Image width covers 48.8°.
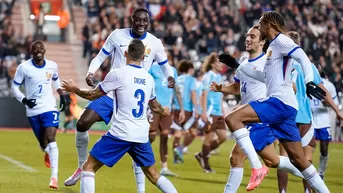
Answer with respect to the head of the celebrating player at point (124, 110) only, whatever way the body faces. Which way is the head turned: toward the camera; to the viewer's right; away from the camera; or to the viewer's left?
away from the camera

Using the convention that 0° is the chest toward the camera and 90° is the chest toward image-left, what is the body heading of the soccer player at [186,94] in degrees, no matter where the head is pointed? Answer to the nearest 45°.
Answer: approximately 225°

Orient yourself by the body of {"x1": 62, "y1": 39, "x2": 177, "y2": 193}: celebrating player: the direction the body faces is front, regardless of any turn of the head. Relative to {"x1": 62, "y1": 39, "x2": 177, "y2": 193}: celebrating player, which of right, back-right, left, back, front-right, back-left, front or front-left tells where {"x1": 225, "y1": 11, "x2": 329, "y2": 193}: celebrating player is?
right

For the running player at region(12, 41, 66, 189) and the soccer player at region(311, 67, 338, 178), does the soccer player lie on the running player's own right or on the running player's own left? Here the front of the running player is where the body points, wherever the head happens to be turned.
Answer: on the running player's own left
